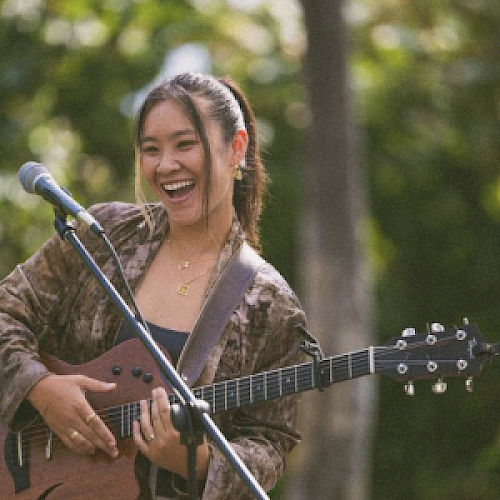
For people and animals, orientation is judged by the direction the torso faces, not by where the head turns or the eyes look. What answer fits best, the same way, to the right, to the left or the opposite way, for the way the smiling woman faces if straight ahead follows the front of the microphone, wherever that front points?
to the left

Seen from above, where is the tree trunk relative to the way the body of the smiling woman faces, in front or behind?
behind

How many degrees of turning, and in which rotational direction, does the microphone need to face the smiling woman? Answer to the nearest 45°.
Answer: approximately 135° to its right

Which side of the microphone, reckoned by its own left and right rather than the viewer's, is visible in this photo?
left

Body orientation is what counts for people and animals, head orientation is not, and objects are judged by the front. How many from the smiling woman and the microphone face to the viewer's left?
1

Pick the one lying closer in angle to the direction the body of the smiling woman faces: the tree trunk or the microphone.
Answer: the microphone
